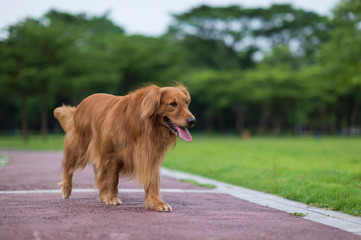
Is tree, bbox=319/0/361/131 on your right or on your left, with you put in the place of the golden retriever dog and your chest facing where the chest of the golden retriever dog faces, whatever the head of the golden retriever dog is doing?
on your left

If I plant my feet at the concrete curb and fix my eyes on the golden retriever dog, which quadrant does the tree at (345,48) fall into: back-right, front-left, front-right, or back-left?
back-right

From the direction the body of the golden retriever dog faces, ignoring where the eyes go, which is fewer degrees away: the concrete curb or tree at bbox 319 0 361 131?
the concrete curb

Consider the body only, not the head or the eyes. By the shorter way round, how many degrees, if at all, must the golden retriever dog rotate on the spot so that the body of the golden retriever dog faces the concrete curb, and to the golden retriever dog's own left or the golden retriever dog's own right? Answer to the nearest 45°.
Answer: approximately 45° to the golden retriever dog's own left

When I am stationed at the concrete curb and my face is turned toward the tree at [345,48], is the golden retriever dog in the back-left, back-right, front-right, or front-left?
back-left

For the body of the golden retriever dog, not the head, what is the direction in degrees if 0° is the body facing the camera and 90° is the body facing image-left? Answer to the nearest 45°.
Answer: approximately 315°
